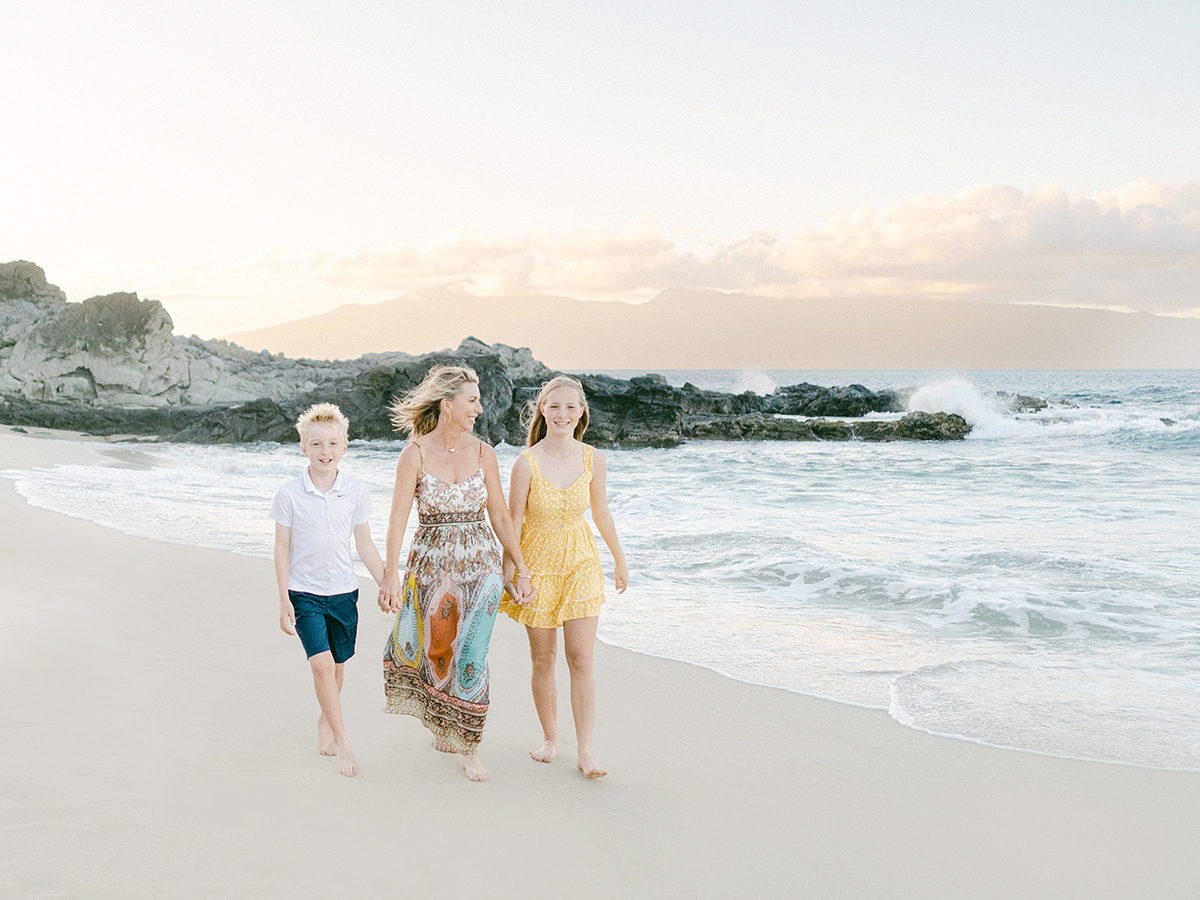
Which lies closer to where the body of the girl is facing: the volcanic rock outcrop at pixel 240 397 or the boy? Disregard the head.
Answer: the boy

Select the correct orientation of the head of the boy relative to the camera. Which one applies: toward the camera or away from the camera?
toward the camera

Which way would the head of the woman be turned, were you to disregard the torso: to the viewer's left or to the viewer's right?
to the viewer's right

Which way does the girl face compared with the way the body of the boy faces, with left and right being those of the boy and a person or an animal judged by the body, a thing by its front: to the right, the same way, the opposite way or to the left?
the same way

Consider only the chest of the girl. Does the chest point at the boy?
no

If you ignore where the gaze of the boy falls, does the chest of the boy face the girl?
no

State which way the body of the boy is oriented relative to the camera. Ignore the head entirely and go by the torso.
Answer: toward the camera

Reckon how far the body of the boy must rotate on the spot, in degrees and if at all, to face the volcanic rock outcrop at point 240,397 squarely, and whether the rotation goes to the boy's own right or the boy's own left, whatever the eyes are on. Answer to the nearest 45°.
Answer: approximately 180°

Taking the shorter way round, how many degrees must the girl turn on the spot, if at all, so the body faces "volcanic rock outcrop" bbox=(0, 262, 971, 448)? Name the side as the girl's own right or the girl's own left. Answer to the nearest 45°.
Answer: approximately 180°

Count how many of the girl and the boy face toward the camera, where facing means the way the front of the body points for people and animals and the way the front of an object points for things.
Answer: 2
